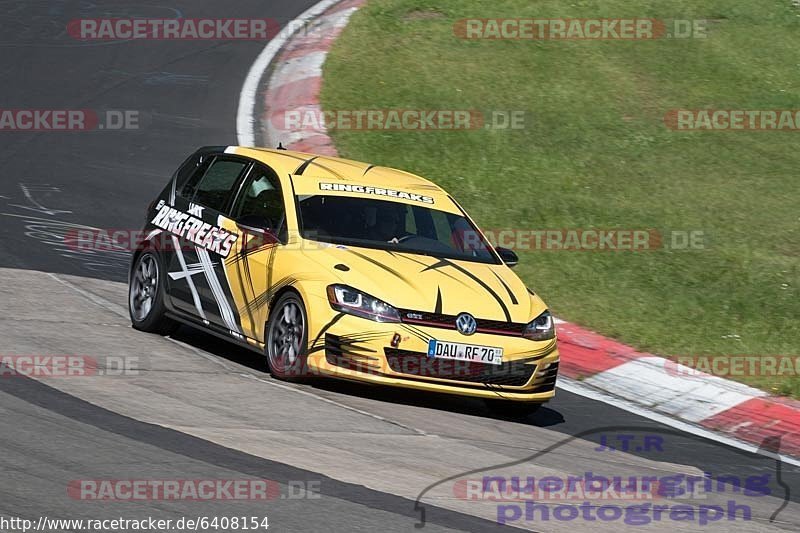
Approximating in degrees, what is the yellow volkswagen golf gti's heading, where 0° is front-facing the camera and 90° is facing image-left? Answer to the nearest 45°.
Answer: approximately 315°
